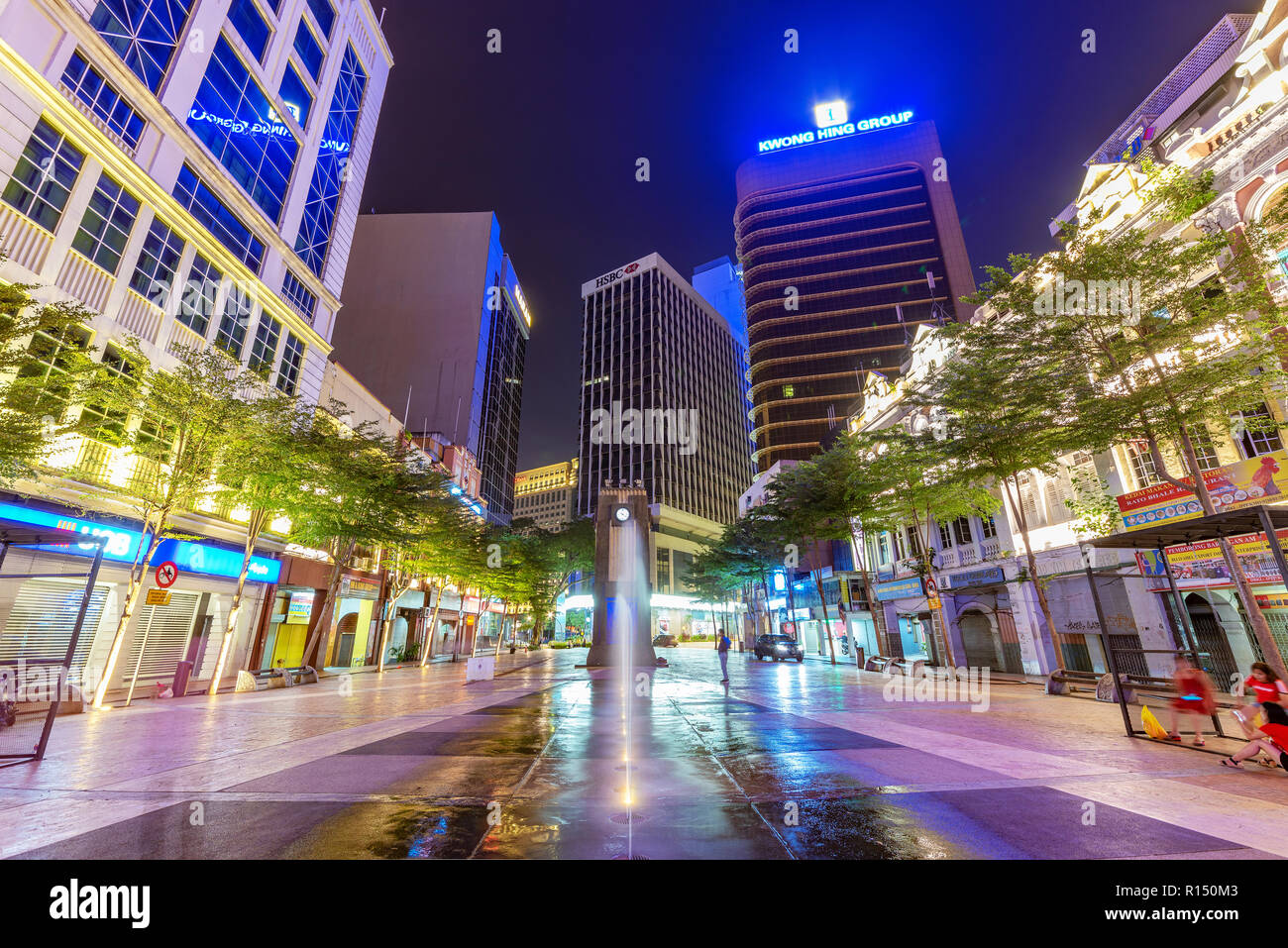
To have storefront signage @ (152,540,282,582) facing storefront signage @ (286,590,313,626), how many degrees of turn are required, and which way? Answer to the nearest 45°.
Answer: approximately 90° to its left

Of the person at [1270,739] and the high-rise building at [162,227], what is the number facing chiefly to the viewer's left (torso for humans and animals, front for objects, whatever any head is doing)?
1

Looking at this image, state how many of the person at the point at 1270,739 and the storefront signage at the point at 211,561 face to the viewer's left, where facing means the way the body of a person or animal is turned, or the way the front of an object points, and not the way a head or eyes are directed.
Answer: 1

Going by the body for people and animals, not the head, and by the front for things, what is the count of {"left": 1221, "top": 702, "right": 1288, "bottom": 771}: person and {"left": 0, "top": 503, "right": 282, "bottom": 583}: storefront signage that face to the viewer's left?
1

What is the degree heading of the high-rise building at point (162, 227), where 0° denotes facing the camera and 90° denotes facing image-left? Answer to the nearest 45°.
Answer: approximately 315°

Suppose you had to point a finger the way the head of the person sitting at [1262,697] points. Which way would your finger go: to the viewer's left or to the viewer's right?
to the viewer's left

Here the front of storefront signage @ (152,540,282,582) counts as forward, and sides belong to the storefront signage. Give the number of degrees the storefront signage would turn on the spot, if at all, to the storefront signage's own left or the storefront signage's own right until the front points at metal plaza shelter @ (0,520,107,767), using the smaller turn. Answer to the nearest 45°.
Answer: approximately 45° to the storefront signage's own right

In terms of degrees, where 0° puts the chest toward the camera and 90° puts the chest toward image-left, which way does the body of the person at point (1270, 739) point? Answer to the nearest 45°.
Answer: approximately 90°

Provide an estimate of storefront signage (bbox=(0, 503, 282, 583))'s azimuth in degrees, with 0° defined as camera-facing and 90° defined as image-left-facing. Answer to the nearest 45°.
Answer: approximately 315°
